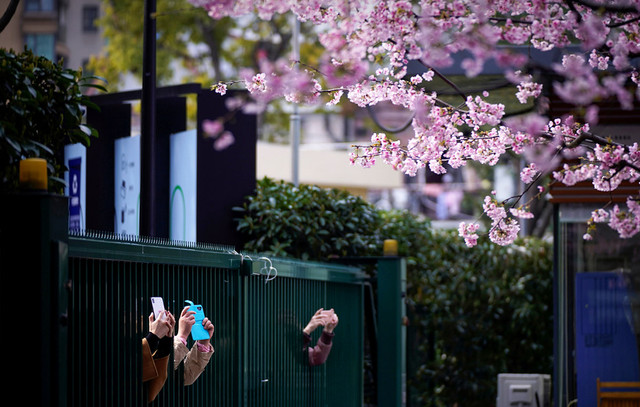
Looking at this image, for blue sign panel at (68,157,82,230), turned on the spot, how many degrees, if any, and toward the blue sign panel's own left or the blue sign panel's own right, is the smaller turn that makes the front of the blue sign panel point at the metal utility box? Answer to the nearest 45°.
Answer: approximately 135° to the blue sign panel's own left

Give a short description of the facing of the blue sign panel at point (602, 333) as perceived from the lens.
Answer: facing the viewer

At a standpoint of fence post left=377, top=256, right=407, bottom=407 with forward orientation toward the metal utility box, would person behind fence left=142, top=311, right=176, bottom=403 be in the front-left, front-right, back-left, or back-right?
back-right

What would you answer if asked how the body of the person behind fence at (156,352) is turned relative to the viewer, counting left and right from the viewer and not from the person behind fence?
facing the viewer and to the right of the viewer

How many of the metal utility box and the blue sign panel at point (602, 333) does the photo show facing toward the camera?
2

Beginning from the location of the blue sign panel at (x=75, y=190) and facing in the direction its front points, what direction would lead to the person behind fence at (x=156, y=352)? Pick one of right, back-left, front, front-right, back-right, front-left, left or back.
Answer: front-left

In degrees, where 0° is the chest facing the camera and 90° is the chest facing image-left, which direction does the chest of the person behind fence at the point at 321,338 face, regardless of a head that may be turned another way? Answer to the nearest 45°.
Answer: approximately 315°

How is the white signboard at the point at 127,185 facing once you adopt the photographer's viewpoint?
facing the viewer and to the left of the viewer

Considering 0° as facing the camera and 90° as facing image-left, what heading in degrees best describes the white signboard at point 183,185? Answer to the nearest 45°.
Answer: approximately 45°

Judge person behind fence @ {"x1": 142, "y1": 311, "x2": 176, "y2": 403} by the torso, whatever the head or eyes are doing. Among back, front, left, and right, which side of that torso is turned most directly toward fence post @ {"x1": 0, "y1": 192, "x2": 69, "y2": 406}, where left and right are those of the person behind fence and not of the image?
right

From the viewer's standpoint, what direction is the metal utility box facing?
toward the camera
